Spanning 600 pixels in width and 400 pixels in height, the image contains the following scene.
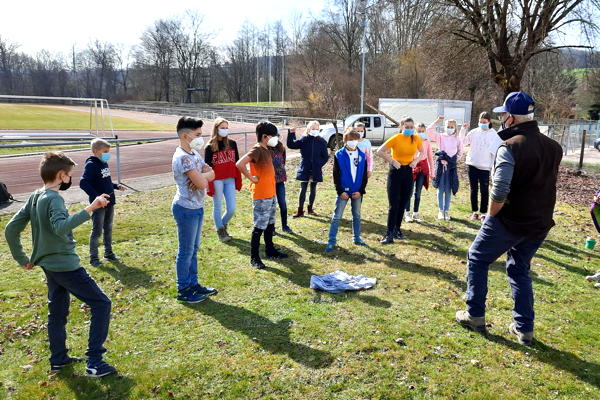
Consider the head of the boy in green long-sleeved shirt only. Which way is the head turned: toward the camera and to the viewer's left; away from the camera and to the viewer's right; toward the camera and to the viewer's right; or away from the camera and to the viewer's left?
away from the camera and to the viewer's right

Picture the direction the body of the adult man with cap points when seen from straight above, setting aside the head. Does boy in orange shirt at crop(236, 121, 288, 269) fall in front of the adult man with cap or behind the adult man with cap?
in front

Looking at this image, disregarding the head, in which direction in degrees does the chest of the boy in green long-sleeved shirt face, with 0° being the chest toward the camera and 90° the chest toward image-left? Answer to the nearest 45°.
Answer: approximately 225°

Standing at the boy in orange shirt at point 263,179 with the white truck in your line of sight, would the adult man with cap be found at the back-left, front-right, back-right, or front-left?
back-right

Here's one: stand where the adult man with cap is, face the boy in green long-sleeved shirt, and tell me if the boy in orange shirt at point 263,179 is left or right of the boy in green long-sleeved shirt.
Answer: right

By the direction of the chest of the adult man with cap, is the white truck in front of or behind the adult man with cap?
in front

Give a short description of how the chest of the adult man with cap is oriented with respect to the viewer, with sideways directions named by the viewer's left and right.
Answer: facing away from the viewer and to the left of the viewer

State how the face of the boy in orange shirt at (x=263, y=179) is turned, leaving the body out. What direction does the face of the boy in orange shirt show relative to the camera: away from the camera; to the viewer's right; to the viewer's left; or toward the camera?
to the viewer's right

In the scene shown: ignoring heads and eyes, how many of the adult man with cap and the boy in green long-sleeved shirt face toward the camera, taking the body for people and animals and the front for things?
0
